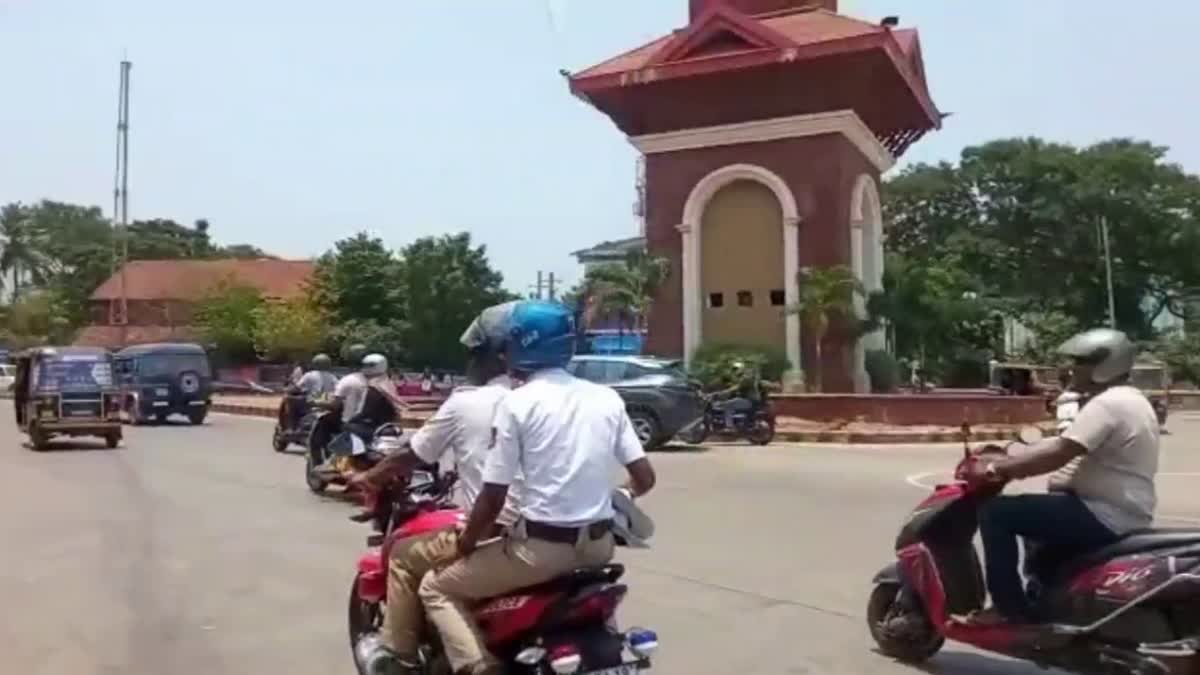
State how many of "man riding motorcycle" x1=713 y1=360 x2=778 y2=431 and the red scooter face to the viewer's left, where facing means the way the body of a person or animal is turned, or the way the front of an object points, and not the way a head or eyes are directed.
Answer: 2

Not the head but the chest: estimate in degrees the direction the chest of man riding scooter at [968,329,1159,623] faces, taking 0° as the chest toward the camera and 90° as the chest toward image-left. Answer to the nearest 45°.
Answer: approximately 90°

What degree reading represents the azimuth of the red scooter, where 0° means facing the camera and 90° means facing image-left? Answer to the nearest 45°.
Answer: approximately 90°

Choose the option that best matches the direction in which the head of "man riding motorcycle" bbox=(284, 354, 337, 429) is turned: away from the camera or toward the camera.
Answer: away from the camera

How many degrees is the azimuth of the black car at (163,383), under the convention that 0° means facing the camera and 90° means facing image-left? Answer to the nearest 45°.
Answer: approximately 135°

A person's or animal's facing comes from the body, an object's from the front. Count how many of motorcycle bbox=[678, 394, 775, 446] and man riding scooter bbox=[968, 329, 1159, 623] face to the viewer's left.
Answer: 2

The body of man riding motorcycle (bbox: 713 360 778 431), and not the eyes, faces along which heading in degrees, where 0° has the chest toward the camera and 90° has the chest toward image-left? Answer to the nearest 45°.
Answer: approximately 90°

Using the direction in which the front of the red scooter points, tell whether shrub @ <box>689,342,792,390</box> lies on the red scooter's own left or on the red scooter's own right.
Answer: on the red scooter's own right

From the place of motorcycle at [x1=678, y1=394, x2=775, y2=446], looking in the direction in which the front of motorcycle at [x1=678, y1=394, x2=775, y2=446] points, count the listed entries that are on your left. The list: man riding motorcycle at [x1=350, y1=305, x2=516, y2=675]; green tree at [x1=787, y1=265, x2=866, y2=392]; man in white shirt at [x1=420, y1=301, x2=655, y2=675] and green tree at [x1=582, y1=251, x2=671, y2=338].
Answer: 2

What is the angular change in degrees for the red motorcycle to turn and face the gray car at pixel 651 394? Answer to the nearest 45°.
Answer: approximately 45° to its right
